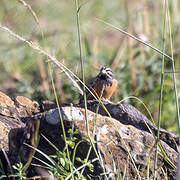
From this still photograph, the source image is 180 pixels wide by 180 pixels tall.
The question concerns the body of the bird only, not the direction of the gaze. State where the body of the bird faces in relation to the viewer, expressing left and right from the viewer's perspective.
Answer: facing the viewer and to the right of the viewer
